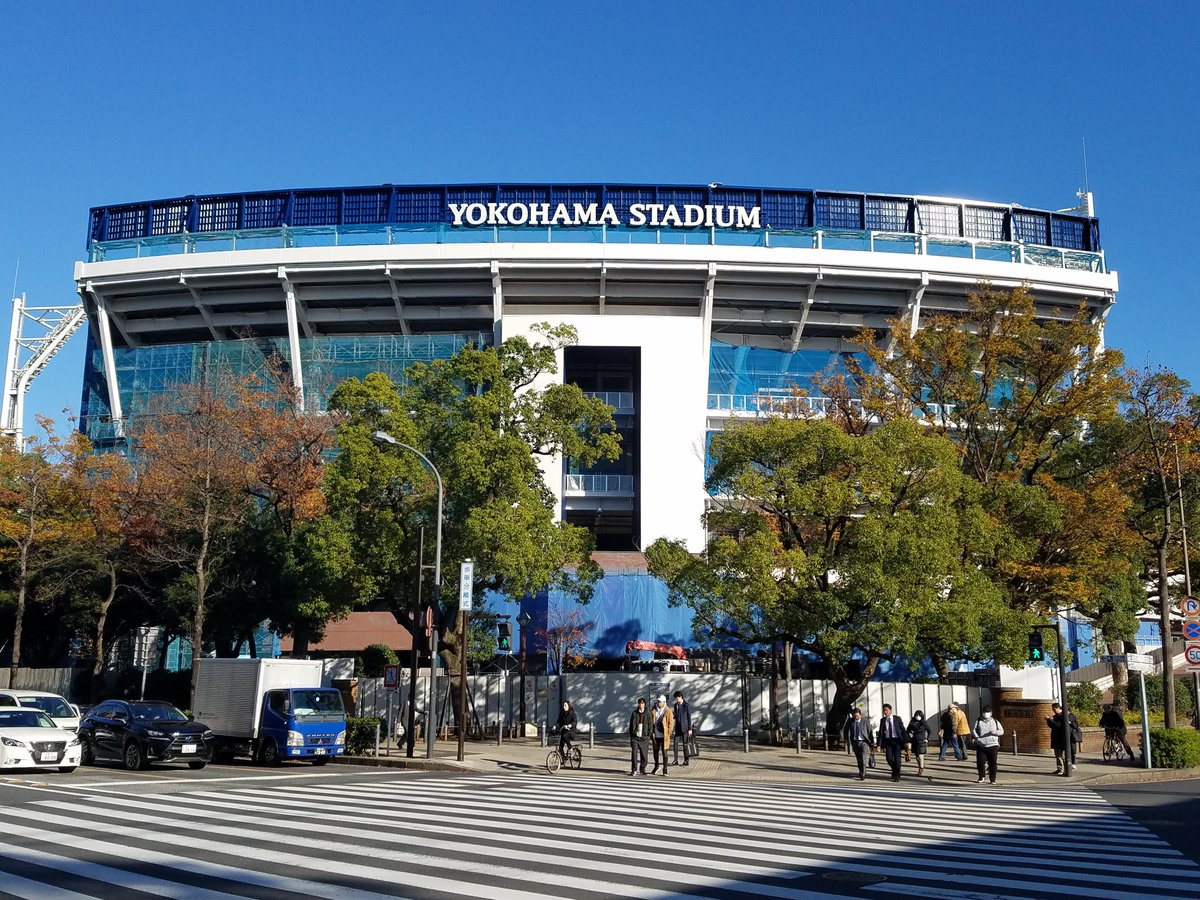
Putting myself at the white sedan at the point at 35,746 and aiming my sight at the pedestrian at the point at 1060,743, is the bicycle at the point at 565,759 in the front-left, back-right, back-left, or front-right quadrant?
front-left

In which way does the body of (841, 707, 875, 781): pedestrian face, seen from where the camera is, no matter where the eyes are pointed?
toward the camera

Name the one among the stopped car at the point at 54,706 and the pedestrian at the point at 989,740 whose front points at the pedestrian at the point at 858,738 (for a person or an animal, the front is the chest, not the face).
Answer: the stopped car

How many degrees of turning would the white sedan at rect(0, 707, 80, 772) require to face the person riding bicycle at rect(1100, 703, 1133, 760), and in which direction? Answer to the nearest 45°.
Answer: approximately 45° to its left

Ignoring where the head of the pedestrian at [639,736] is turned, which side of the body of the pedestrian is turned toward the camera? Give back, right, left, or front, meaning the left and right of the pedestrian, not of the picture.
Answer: front

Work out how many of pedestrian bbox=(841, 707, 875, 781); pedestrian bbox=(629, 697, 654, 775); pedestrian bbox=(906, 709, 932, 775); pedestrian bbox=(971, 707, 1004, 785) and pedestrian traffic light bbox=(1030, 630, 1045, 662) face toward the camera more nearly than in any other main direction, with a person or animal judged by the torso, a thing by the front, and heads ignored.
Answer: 5

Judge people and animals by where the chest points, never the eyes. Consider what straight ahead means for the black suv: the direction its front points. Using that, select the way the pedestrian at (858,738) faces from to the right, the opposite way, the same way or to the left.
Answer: to the right

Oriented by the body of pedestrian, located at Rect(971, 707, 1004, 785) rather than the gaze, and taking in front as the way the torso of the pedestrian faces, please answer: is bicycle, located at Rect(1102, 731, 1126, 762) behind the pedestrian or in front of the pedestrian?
behind

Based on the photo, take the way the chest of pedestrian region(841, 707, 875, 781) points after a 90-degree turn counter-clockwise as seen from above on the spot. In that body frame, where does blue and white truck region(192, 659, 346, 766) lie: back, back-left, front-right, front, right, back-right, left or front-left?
back

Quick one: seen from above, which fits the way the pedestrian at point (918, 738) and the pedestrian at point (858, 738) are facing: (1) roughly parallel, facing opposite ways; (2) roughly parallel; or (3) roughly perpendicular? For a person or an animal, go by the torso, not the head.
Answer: roughly parallel

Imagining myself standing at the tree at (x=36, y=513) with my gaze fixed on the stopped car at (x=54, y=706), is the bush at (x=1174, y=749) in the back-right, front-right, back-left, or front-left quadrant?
front-left

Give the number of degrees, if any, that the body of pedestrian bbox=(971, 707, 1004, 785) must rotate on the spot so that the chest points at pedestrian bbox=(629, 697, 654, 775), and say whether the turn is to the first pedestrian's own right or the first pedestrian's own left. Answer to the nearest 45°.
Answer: approximately 90° to the first pedestrian's own right

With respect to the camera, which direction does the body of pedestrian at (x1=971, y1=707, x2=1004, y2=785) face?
toward the camera

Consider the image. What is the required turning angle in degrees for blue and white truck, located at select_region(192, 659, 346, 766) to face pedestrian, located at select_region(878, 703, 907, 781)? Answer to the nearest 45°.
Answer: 0° — it already faces them

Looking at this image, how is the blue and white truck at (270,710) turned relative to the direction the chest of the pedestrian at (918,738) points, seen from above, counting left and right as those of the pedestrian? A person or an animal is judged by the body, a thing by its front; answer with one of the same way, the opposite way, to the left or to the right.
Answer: to the left

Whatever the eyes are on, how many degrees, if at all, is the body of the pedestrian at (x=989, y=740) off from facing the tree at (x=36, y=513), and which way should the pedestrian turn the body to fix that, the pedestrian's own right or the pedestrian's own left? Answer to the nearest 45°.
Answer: approximately 90° to the pedestrian's own right

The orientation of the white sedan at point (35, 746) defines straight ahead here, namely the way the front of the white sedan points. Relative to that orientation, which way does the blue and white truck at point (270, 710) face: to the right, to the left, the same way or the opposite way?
the same way
